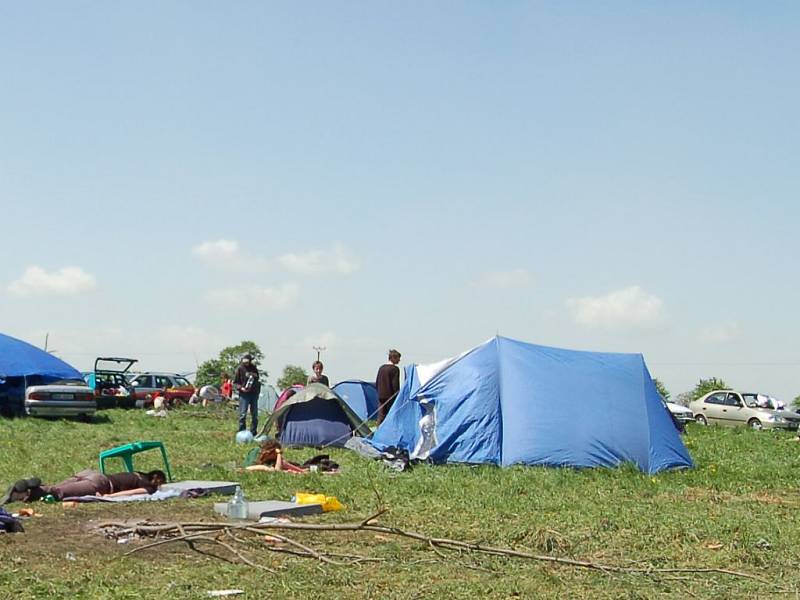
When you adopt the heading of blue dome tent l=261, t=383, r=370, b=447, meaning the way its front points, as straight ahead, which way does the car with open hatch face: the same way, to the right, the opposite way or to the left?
the opposite way

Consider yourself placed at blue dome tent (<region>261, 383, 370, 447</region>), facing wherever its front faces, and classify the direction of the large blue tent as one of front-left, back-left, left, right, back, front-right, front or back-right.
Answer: front-left

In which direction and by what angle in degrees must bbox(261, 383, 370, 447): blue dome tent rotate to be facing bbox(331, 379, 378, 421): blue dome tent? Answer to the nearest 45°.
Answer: approximately 180°

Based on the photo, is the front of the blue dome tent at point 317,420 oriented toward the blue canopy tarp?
no

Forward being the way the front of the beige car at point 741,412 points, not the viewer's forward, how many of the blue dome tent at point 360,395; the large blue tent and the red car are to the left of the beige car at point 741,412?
0

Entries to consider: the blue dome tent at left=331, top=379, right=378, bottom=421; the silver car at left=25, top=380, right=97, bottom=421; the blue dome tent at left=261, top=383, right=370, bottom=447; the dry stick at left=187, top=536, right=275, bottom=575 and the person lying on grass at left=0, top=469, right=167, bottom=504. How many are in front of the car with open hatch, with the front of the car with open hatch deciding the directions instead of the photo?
0

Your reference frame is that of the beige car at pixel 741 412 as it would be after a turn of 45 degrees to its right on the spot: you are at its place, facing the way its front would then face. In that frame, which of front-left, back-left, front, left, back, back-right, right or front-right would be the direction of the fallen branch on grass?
front

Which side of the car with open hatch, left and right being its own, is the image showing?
back

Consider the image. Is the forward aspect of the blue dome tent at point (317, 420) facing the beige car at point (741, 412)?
no

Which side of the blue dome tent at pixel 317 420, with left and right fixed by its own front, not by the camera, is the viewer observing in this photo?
front

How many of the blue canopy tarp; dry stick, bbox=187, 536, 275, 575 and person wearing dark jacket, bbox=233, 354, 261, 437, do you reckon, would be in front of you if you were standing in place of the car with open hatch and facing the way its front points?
0

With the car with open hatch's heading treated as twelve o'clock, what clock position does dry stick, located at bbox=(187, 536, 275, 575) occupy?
The dry stick is roughly at 6 o'clock from the car with open hatch.

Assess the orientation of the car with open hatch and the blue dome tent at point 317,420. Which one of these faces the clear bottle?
the blue dome tent

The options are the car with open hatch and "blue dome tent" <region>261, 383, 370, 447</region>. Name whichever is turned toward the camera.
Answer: the blue dome tent

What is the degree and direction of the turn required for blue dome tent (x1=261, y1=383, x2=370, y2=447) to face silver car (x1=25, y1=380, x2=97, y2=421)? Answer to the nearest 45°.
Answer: approximately 135° to its right
